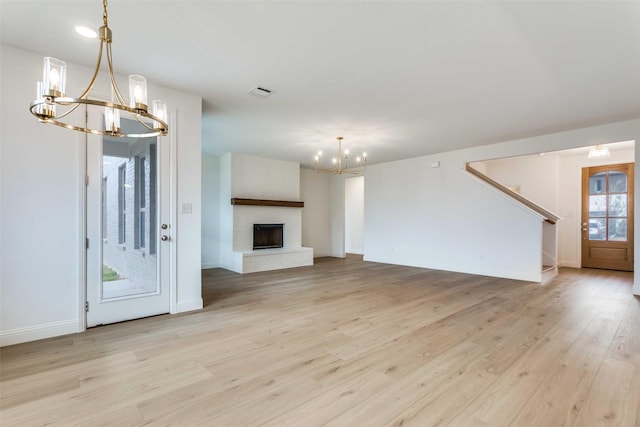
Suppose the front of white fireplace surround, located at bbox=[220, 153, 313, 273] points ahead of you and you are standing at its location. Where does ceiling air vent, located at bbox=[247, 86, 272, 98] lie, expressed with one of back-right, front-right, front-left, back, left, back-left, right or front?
front-right

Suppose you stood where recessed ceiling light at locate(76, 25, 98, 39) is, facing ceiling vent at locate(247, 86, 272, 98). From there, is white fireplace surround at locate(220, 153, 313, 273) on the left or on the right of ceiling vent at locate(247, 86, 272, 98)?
left

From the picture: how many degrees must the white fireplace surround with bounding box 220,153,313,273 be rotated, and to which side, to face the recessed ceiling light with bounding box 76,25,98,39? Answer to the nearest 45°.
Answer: approximately 45° to its right

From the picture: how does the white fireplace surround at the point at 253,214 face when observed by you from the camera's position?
facing the viewer and to the right of the viewer

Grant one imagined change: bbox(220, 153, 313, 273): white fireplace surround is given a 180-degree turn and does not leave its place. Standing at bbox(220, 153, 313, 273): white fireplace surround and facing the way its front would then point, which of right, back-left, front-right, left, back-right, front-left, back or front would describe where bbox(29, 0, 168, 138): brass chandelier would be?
back-left

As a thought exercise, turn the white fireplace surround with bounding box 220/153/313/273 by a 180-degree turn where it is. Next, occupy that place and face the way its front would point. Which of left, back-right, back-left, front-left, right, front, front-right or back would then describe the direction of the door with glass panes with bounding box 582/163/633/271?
back-right

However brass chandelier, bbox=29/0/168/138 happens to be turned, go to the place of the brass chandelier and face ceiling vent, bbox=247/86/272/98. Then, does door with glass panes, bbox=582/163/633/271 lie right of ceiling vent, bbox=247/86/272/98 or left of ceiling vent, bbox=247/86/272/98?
right
